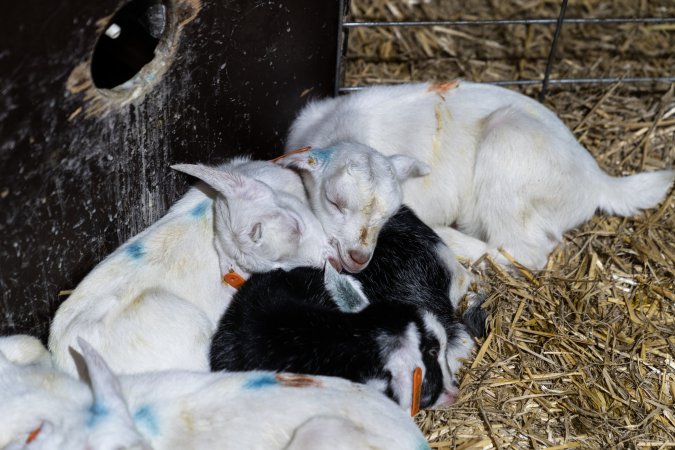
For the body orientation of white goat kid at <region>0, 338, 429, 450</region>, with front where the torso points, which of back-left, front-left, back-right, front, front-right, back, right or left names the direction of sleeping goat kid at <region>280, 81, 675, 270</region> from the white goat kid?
back-right

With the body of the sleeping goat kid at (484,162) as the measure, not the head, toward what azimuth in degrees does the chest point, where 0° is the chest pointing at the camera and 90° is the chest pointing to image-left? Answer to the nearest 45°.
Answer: approximately 90°

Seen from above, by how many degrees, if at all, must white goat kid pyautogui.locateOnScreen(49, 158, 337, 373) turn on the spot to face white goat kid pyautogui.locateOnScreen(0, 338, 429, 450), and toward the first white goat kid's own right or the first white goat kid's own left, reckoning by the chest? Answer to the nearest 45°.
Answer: approximately 90° to the first white goat kid's own right

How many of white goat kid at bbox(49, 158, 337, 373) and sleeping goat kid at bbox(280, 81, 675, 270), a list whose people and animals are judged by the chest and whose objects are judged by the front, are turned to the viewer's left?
1

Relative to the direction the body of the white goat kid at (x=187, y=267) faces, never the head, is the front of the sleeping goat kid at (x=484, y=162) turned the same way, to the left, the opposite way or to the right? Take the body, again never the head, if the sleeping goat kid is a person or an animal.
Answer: the opposite way

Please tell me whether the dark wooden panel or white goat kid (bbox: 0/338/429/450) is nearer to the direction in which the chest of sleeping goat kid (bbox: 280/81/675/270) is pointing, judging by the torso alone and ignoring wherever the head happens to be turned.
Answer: the dark wooden panel

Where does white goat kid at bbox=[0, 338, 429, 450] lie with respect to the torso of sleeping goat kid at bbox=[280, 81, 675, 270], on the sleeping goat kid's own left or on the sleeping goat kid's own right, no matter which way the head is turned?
on the sleeping goat kid's own left

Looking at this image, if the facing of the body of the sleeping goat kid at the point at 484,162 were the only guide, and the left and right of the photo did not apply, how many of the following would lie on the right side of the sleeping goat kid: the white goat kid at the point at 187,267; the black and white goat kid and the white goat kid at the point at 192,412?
0

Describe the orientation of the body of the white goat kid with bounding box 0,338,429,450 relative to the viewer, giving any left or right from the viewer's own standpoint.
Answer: facing to the left of the viewer

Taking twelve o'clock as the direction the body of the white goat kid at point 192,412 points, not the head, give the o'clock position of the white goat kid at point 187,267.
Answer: the white goat kid at point 187,267 is roughly at 3 o'clock from the white goat kid at point 192,412.

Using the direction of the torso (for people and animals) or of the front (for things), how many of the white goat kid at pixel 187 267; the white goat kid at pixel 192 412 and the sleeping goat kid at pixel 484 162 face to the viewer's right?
1

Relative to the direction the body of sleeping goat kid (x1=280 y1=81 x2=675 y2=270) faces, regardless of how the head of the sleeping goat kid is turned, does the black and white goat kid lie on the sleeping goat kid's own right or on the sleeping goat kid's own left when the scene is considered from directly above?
on the sleeping goat kid's own left

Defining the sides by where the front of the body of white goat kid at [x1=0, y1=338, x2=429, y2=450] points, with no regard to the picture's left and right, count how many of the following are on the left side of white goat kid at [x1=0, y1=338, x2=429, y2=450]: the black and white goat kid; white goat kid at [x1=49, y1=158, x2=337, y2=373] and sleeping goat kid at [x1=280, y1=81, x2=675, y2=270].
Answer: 0

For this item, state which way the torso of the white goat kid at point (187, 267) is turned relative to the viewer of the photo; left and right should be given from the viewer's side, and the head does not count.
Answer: facing to the right of the viewer

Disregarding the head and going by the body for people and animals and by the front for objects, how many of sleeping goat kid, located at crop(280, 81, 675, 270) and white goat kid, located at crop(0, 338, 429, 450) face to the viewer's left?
2

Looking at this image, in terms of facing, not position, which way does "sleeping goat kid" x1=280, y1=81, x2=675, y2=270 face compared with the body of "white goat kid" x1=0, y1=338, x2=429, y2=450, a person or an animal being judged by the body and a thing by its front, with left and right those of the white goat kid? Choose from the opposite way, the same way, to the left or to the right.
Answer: the same way
